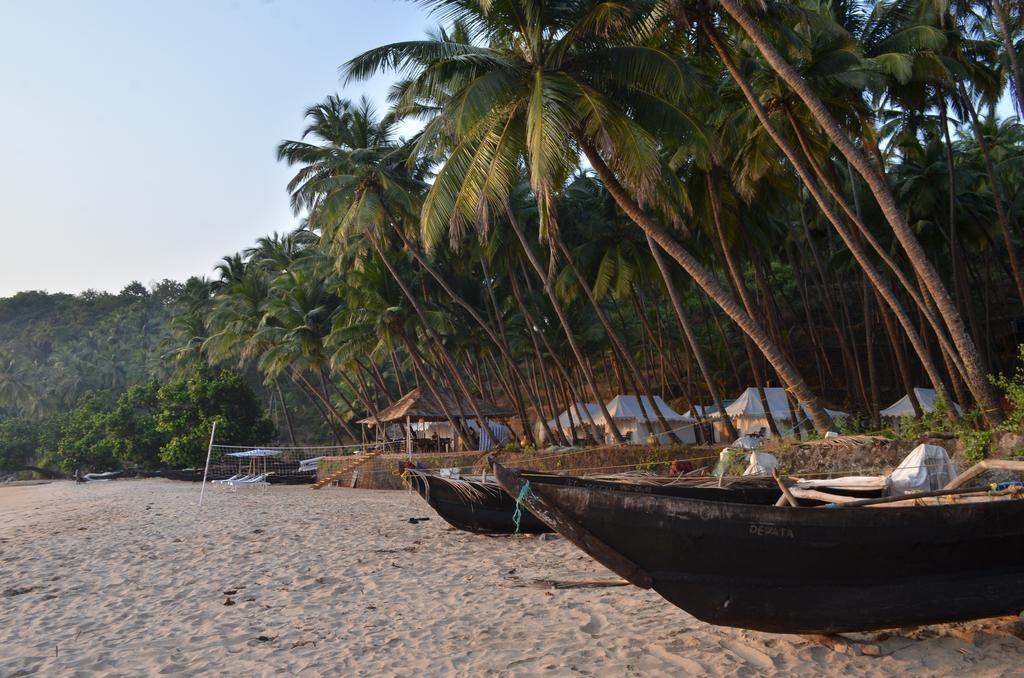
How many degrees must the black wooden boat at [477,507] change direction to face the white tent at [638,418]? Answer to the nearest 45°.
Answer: approximately 135° to its right

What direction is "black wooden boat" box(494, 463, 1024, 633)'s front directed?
to the viewer's left

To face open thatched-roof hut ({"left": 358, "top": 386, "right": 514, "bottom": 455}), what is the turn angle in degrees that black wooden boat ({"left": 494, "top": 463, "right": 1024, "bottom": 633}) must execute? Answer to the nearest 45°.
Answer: approximately 45° to its right

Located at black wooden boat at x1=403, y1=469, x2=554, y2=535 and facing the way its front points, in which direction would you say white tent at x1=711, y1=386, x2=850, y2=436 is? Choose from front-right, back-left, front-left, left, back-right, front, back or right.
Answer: back-right

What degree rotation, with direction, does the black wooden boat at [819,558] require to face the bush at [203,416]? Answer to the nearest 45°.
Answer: approximately 45° to its right

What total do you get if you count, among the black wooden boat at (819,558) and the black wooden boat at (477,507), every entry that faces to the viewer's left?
2

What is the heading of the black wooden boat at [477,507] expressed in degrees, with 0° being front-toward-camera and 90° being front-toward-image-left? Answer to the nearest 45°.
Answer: approximately 90°
